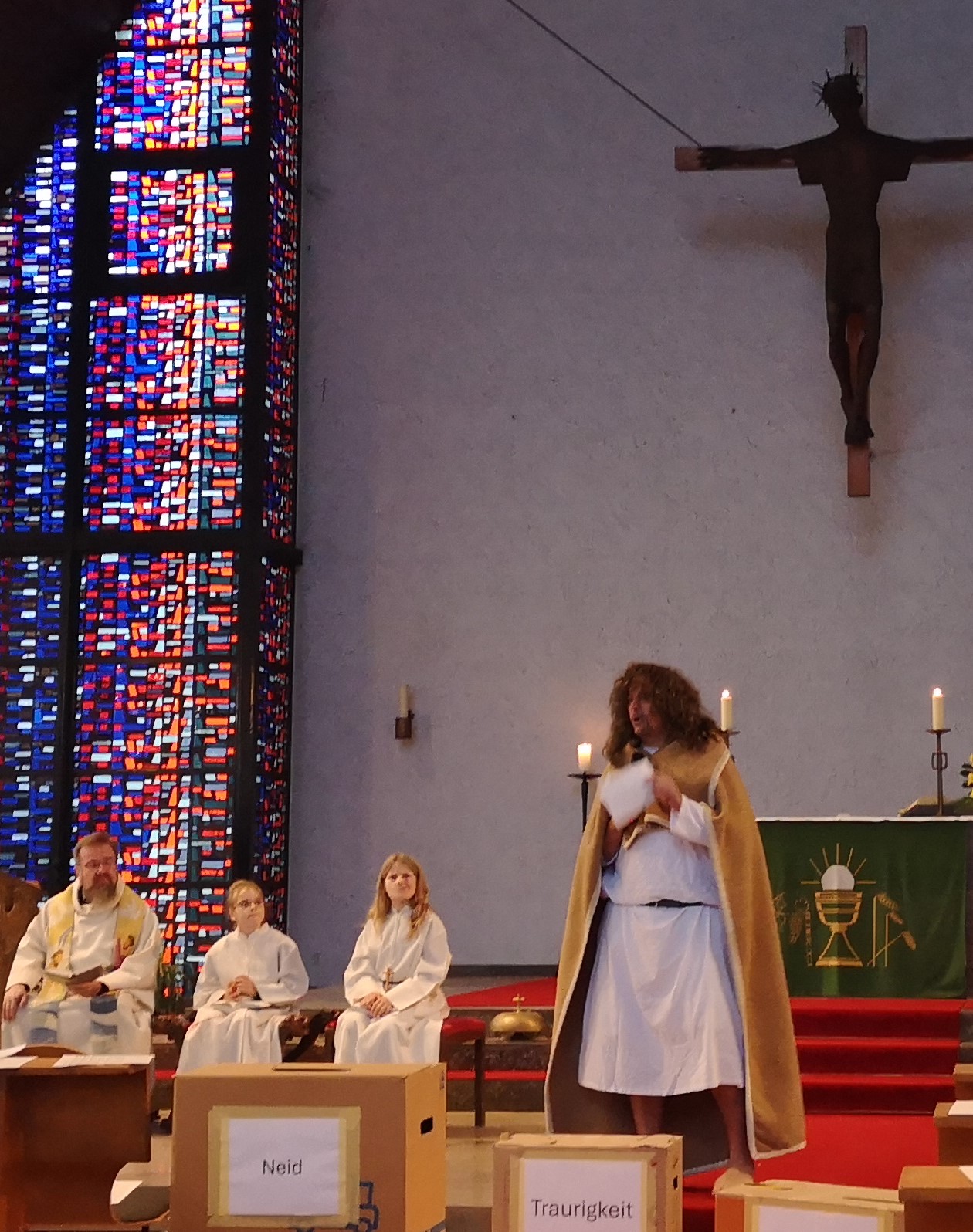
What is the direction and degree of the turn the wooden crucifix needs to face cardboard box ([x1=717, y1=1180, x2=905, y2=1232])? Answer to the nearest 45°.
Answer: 0° — it already faces it

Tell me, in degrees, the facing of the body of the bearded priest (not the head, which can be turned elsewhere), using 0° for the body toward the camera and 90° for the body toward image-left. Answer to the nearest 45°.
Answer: approximately 0°

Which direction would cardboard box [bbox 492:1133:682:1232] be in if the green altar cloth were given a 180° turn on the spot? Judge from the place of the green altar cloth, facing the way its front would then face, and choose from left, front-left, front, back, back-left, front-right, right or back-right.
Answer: back

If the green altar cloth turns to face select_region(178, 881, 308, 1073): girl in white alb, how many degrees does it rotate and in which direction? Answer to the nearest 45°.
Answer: approximately 45° to its right

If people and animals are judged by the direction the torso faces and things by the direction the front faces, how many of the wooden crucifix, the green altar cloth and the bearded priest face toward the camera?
3

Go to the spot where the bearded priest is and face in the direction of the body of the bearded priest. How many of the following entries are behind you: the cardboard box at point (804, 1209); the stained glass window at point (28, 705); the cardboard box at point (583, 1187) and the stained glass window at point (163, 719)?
2

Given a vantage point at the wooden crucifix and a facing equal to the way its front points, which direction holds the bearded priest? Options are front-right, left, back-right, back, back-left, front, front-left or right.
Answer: front-right

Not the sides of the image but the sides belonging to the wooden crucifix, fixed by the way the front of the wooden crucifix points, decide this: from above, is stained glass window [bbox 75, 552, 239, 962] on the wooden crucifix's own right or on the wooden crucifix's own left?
on the wooden crucifix's own right

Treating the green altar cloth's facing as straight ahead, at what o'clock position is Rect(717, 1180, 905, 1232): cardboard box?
The cardboard box is roughly at 12 o'clock from the green altar cloth.
